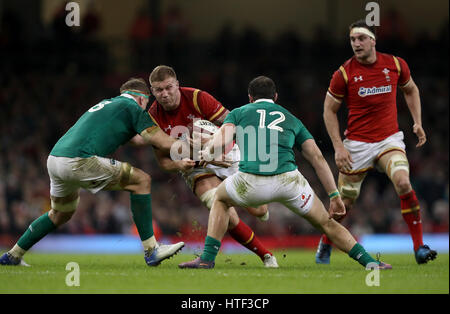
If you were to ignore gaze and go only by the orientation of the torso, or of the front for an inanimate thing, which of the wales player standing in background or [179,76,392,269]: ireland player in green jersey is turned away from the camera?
the ireland player in green jersey

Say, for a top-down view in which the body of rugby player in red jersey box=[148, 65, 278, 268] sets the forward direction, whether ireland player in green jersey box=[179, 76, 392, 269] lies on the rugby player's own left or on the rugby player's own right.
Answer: on the rugby player's own left

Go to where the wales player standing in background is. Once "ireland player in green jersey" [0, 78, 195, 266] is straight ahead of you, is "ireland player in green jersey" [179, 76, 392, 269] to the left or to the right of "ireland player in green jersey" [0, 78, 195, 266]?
left

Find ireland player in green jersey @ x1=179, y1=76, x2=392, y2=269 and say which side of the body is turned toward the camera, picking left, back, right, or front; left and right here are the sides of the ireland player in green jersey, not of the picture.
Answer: back

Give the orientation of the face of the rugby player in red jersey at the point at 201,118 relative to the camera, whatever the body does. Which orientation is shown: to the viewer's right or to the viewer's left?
to the viewer's left

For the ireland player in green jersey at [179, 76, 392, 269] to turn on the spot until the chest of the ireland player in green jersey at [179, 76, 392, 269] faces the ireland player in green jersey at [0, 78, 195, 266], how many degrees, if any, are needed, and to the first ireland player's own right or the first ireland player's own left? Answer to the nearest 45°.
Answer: approximately 90° to the first ireland player's own left

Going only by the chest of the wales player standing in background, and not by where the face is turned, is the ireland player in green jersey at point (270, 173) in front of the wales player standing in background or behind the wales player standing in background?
in front

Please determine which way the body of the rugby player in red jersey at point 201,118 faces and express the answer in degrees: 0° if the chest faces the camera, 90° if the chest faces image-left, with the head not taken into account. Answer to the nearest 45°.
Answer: approximately 45°

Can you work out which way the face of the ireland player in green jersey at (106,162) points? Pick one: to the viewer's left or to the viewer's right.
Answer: to the viewer's right

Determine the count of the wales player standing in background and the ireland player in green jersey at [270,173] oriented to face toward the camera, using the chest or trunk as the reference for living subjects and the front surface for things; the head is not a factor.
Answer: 1

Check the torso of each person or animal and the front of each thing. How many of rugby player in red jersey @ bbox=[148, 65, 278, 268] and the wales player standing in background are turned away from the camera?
0

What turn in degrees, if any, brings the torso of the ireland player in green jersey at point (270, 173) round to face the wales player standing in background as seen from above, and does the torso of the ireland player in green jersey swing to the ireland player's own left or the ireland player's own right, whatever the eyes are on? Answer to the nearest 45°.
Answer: approximately 45° to the ireland player's own right

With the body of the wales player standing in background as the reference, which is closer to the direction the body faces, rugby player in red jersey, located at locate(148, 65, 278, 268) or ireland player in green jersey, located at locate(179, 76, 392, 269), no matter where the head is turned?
the ireland player in green jersey

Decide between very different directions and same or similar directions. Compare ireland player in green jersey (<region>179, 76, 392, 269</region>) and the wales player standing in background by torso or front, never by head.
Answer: very different directions

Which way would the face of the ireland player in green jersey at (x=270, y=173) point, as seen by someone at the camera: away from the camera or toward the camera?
away from the camera

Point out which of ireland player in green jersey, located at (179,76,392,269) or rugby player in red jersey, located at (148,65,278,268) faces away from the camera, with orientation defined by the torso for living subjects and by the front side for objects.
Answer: the ireland player in green jersey

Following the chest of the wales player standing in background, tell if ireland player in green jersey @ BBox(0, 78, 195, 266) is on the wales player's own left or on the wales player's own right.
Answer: on the wales player's own right
